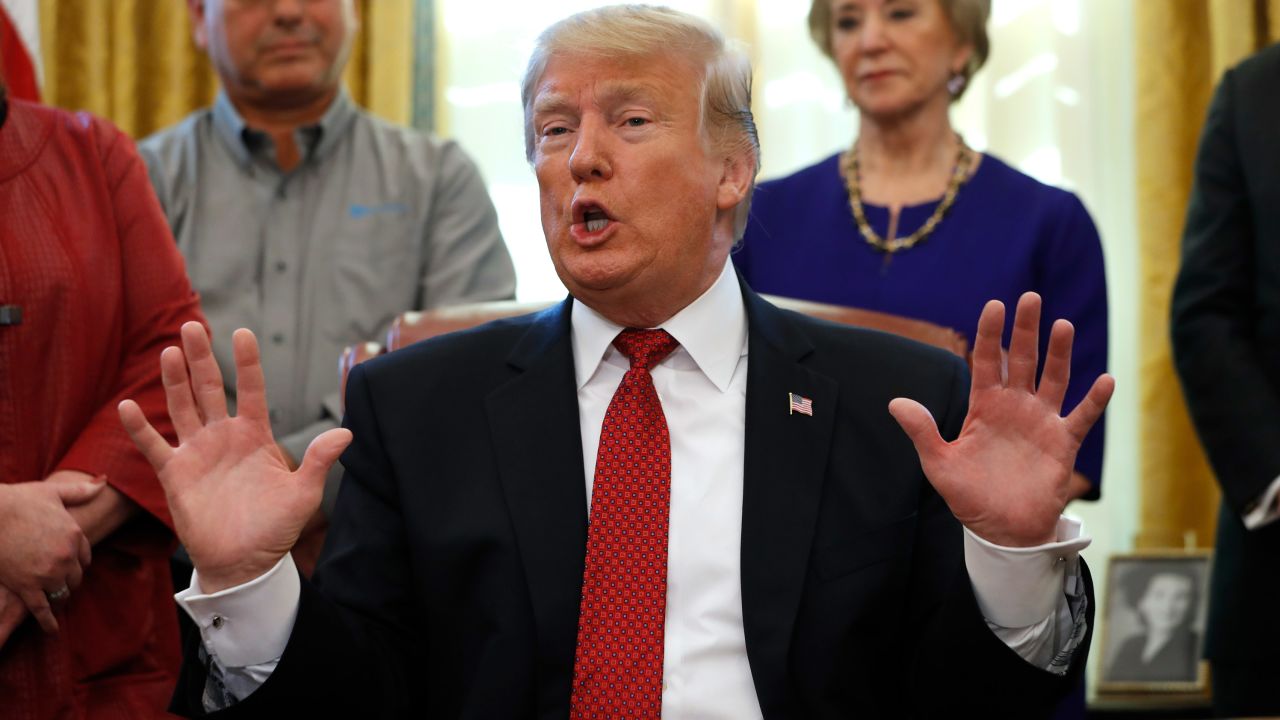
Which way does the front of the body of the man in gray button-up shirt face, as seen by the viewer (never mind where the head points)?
toward the camera

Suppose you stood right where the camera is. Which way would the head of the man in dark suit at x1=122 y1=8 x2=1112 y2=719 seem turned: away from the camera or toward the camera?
toward the camera

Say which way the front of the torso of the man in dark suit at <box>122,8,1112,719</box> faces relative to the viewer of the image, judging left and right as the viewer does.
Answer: facing the viewer

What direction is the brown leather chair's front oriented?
toward the camera

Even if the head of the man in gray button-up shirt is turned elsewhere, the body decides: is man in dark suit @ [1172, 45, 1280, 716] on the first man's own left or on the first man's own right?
on the first man's own left

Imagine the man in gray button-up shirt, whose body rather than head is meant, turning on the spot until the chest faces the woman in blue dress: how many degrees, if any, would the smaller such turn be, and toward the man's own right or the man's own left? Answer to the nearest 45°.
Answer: approximately 90° to the man's own left

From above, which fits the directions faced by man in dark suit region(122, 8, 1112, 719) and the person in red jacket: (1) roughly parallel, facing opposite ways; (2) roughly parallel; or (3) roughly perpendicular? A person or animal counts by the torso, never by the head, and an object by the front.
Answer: roughly parallel

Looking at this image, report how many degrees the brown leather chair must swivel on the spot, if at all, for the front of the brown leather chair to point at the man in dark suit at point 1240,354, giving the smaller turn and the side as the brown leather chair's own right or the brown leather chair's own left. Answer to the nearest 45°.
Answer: approximately 90° to the brown leather chair's own left

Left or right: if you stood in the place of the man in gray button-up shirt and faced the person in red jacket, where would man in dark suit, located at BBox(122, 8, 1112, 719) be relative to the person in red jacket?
left

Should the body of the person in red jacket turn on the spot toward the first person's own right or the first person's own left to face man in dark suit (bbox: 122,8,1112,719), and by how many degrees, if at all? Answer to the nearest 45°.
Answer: approximately 45° to the first person's own left
